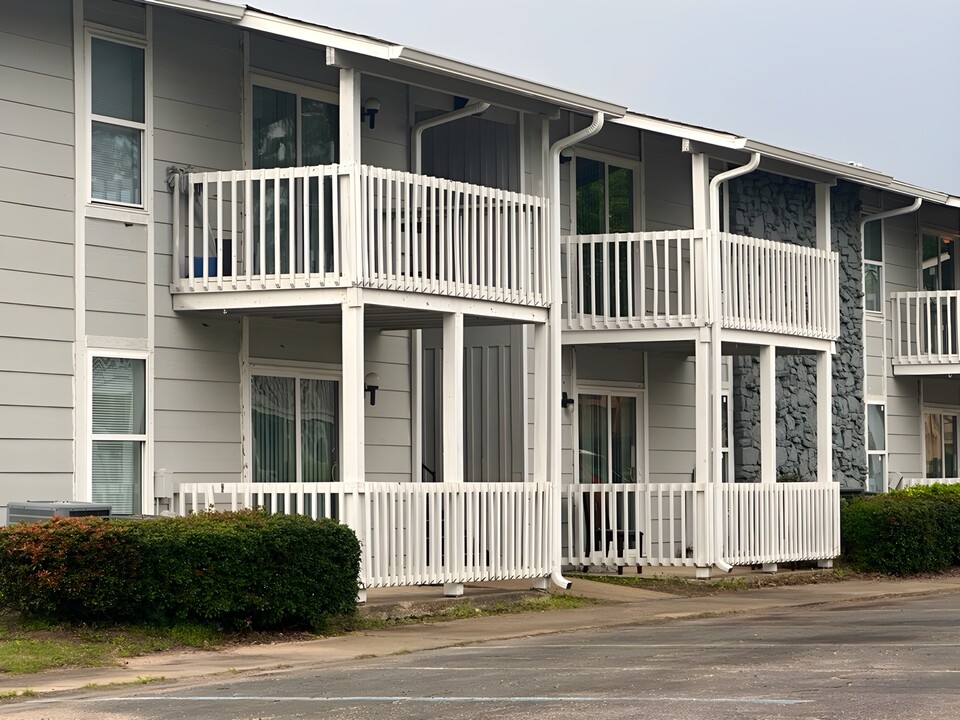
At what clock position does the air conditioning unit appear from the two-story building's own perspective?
The air conditioning unit is roughly at 3 o'clock from the two-story building.

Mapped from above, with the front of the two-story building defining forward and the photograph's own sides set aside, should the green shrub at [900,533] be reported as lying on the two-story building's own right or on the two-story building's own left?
on the two-story building's own left

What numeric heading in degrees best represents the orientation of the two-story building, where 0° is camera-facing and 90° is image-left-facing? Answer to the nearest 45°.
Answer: approximately 315°
